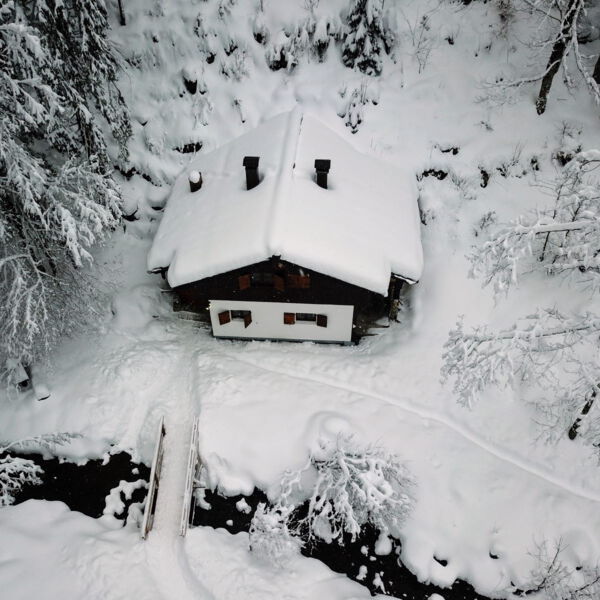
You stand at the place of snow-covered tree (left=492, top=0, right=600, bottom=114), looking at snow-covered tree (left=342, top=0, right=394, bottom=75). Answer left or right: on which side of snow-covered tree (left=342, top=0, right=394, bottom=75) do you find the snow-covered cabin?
left

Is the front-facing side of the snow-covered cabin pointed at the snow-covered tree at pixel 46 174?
no

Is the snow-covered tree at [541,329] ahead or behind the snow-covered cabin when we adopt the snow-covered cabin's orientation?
ahead

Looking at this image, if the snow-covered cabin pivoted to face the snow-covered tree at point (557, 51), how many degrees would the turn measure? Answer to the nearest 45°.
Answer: approximately 90° to its left

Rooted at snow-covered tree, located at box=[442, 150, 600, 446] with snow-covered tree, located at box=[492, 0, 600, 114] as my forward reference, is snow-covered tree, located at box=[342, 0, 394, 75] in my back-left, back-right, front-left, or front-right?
front-left

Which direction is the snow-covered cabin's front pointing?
toward the camera

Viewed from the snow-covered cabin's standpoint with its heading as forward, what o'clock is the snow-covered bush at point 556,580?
The snow-covered bush is roughly at 10 o'clock from the snow-covered cabin.

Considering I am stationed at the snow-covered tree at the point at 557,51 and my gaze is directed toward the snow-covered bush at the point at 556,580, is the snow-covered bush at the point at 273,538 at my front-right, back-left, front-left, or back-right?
front-right
